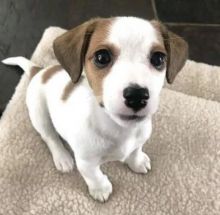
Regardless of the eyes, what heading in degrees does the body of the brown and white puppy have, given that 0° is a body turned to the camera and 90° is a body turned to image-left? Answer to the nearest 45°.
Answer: approximately 315°
